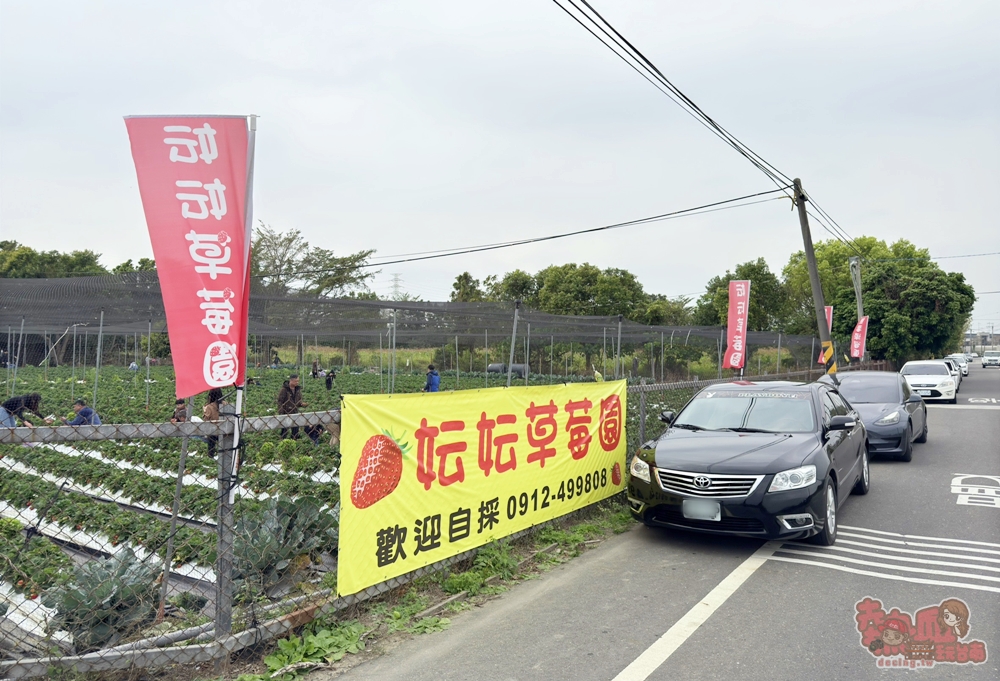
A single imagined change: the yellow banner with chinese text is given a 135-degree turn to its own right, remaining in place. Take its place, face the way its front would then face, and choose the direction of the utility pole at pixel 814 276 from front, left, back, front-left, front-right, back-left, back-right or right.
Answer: back-right

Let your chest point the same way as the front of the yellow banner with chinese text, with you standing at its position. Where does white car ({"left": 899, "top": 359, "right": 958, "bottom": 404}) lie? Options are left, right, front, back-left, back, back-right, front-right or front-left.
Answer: left

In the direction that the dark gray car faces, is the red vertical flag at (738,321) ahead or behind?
behind

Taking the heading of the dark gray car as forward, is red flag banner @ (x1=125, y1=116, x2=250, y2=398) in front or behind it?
in front

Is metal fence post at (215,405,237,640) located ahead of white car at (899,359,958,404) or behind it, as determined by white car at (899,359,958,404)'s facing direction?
ahead

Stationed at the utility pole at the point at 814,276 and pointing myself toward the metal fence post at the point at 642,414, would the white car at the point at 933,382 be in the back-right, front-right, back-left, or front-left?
back-left

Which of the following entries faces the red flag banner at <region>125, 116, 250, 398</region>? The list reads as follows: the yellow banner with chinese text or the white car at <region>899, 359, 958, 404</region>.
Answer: the white car

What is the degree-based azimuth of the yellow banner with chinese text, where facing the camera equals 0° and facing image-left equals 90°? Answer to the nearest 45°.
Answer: approximately 315°

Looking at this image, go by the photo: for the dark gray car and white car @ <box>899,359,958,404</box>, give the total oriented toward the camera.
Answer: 2

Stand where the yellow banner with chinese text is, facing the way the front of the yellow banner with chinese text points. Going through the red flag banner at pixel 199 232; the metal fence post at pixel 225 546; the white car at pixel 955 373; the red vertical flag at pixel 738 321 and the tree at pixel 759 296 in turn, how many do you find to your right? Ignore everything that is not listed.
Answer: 2

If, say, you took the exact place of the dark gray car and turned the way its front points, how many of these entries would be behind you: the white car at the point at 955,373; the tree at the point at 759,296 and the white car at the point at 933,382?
3

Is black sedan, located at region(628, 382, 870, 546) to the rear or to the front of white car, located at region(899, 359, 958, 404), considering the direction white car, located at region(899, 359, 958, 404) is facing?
to the front

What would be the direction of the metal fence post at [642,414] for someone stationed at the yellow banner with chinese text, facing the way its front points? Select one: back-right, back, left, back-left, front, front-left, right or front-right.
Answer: left

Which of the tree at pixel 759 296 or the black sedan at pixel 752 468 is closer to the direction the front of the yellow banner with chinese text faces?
the black sedan

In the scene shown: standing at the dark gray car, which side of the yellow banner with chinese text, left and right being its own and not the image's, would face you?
left

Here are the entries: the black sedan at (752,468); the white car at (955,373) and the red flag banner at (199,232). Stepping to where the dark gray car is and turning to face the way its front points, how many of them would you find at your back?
1
